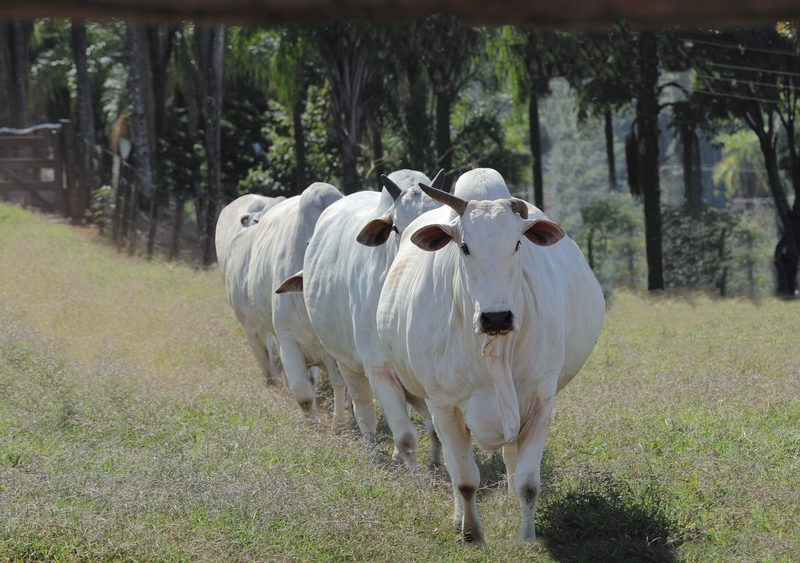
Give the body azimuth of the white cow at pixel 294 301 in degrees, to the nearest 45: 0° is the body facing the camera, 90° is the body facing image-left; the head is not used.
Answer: approximately 315°

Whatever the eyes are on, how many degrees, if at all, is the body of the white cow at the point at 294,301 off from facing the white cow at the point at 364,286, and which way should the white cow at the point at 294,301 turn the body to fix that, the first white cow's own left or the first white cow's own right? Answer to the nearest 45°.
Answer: approximately 45° to the first white cow's own right

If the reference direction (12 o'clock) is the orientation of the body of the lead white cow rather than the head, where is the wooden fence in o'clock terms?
The wooden fence is roughly at 5 o'clock from the lead white cow.

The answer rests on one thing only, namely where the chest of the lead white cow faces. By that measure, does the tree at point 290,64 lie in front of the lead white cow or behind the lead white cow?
behind

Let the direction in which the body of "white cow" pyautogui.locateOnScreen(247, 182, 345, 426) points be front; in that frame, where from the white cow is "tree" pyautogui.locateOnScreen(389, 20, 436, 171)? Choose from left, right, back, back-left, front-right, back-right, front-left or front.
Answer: back-left

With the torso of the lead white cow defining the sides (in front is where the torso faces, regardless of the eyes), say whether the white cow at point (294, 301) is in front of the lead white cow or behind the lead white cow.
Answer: behind

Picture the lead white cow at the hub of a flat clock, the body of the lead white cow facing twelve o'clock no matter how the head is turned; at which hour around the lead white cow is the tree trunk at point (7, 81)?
The tree trunk is roughly at 5 o'clock from the lead white cow.

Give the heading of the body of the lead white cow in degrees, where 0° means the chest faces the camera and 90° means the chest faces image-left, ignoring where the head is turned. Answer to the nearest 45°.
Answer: approximately 0°

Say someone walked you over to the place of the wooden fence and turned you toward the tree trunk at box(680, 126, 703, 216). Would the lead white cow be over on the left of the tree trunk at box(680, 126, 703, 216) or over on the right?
right

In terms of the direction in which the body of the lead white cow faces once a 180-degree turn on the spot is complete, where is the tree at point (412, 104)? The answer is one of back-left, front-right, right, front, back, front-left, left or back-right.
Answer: front

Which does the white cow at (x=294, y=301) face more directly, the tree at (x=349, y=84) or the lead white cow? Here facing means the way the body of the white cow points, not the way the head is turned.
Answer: the lead white cow

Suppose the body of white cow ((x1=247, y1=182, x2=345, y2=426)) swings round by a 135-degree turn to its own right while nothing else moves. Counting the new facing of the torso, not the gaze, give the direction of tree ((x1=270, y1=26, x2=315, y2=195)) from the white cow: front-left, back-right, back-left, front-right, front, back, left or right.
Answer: right

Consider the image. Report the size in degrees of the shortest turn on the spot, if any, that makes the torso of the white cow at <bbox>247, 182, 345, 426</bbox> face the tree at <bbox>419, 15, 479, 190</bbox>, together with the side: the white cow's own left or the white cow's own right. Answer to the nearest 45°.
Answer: approximately 135° to the white cow's own left
